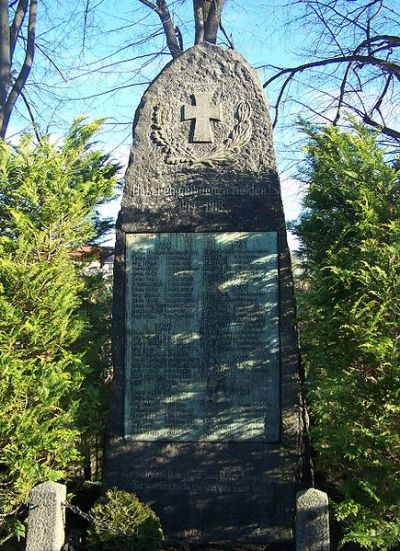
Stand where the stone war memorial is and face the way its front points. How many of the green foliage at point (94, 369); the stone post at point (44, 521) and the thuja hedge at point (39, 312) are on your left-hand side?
0

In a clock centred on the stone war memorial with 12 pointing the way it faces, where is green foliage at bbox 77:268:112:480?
The green foliage is roughly at 4 o'clock from the stone war memorial.

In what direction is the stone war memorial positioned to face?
toward the camera

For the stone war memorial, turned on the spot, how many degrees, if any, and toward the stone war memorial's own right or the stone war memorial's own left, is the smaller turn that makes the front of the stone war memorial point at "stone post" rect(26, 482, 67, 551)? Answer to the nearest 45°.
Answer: approximately 45° to the stone war memorial's own right

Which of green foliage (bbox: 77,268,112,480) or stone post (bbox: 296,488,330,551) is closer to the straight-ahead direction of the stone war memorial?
the stone post

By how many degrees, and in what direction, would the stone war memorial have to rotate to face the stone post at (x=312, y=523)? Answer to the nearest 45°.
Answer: approximately 45° to its left

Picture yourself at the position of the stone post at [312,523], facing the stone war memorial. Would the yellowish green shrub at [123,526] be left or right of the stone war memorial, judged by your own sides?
left

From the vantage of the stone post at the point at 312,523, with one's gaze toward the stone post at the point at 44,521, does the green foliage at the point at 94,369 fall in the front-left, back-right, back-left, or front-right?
front-right

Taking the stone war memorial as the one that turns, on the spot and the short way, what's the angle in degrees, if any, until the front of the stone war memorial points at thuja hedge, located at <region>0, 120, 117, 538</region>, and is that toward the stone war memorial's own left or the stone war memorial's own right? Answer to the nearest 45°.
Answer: approximately 90° to the stone war memorial's own right

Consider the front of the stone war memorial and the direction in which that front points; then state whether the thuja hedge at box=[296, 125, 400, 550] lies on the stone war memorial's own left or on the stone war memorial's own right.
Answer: on the stone war memorial's own left
